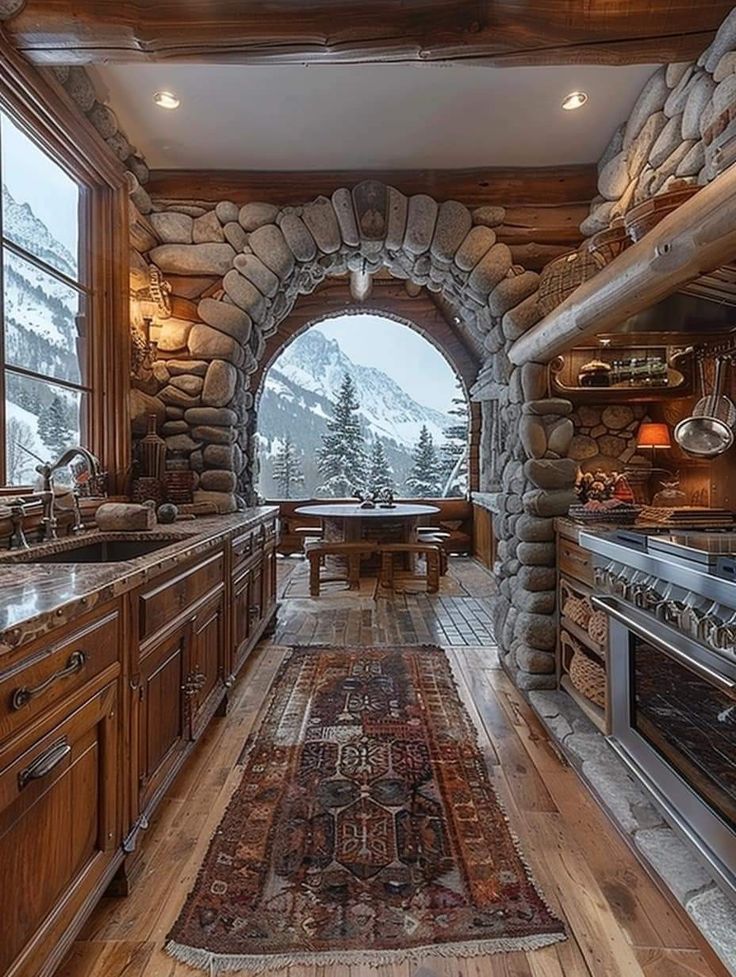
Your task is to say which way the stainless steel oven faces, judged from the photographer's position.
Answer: facing the viewer and to the left of the viewer

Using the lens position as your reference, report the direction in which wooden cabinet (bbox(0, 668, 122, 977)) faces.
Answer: facing the viewer and to the right of the viewer

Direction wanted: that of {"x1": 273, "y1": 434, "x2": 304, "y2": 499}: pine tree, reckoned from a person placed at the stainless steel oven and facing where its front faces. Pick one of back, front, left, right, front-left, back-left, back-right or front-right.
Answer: right

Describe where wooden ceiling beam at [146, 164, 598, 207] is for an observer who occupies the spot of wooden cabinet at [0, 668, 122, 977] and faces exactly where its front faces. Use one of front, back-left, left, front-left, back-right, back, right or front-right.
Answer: left

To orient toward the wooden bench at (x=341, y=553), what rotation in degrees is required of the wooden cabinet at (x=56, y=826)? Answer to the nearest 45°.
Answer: approximately 90° to its left

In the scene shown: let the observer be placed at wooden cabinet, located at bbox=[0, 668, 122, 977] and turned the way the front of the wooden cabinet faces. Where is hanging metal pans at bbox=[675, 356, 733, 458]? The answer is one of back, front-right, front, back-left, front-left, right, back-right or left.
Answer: front-left

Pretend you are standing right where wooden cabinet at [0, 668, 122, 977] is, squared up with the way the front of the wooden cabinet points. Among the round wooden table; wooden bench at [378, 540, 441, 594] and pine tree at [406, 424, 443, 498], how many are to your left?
3

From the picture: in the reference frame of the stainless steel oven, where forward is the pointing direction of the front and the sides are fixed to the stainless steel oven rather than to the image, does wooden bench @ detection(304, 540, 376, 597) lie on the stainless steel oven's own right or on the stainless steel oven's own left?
on the stainless steel oven's own right

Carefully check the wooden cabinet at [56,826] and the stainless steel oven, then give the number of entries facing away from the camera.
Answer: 0

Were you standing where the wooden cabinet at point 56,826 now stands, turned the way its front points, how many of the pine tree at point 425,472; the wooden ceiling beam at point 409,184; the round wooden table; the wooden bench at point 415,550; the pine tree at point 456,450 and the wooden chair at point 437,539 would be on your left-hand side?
6

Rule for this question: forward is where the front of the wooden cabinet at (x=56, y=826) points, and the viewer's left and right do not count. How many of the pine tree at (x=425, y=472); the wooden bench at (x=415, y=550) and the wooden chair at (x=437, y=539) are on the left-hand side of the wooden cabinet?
3

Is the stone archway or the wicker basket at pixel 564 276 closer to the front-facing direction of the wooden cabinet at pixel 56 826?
the wicker basket

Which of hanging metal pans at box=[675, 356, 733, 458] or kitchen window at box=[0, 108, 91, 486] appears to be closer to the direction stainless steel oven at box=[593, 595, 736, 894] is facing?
the kitchen window

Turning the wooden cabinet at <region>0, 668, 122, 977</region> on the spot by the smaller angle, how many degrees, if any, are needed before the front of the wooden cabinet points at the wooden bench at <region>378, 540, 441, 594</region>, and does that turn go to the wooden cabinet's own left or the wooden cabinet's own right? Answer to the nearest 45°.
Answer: approximately 90° to the wooden cabinet's own left

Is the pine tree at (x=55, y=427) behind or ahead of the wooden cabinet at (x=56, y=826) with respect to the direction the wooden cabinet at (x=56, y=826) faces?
behind

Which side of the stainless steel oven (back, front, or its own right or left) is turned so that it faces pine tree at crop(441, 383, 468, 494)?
right
